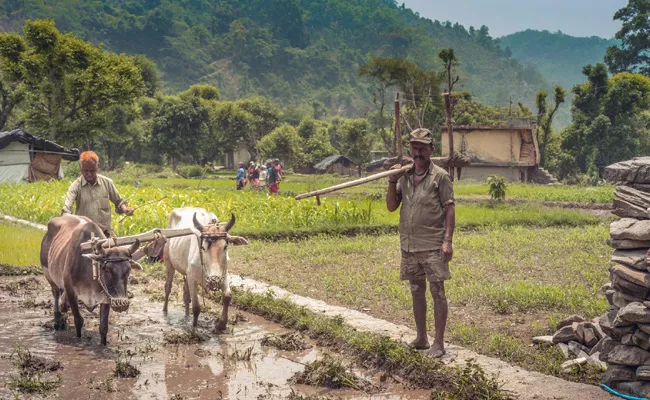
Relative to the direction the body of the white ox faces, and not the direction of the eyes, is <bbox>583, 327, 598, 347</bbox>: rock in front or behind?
in front

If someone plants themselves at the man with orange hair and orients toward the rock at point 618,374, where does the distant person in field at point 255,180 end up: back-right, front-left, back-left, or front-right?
back-left

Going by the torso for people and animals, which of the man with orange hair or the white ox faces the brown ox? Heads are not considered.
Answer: the man with orange hair

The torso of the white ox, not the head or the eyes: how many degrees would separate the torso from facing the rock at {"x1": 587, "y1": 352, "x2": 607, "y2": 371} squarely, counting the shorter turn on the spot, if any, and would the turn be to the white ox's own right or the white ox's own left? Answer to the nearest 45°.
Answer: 0° — it already faces it

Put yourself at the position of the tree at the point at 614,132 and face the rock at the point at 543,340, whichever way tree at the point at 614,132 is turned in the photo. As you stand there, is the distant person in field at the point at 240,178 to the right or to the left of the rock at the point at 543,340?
right

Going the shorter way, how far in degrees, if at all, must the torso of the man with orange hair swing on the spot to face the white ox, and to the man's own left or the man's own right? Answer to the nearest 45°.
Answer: approximately 45° to the man's own left

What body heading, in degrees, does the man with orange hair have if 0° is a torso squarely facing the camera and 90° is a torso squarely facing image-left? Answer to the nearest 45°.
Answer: approximately 0°

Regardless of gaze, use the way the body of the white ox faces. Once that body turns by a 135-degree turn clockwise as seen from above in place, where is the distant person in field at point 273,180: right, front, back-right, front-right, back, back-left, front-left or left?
right

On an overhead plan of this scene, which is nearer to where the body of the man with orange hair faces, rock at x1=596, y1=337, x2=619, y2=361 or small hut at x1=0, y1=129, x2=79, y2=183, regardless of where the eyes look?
the rock

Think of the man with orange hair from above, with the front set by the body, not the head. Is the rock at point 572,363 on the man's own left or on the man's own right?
on the man's own left
